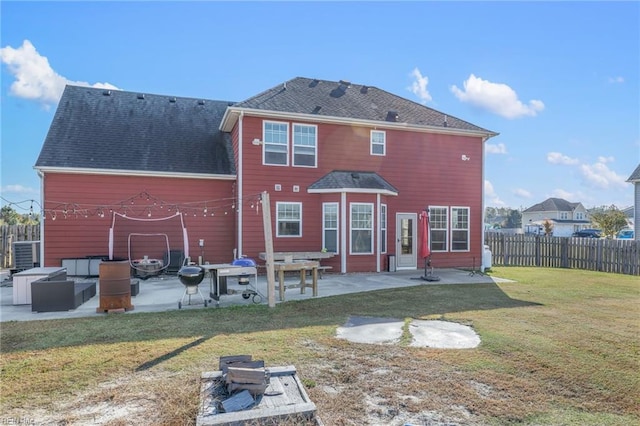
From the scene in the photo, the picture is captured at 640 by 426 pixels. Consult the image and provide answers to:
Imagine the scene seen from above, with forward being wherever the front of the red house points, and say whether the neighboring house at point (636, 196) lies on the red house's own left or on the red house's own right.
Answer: on the red house's own right

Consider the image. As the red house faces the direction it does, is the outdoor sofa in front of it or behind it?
behind

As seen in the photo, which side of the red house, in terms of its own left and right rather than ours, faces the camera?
back

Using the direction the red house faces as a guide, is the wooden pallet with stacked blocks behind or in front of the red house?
behind

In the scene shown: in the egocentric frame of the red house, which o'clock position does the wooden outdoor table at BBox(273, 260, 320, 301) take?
The wooden outdoor table is roughly at 6 o'clock from the red house.

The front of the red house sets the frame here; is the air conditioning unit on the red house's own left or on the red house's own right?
on the red house's own left

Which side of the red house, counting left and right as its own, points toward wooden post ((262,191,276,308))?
back
